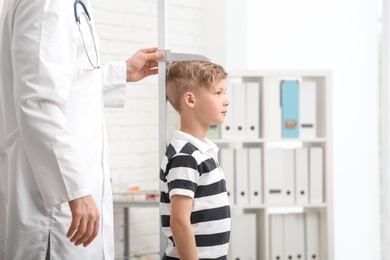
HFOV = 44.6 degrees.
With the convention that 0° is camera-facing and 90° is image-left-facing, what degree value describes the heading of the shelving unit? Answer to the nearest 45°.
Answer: approximately 0°

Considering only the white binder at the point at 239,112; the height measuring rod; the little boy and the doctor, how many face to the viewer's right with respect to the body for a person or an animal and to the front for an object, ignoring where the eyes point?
3

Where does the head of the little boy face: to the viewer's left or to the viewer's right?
to the viewer's right
